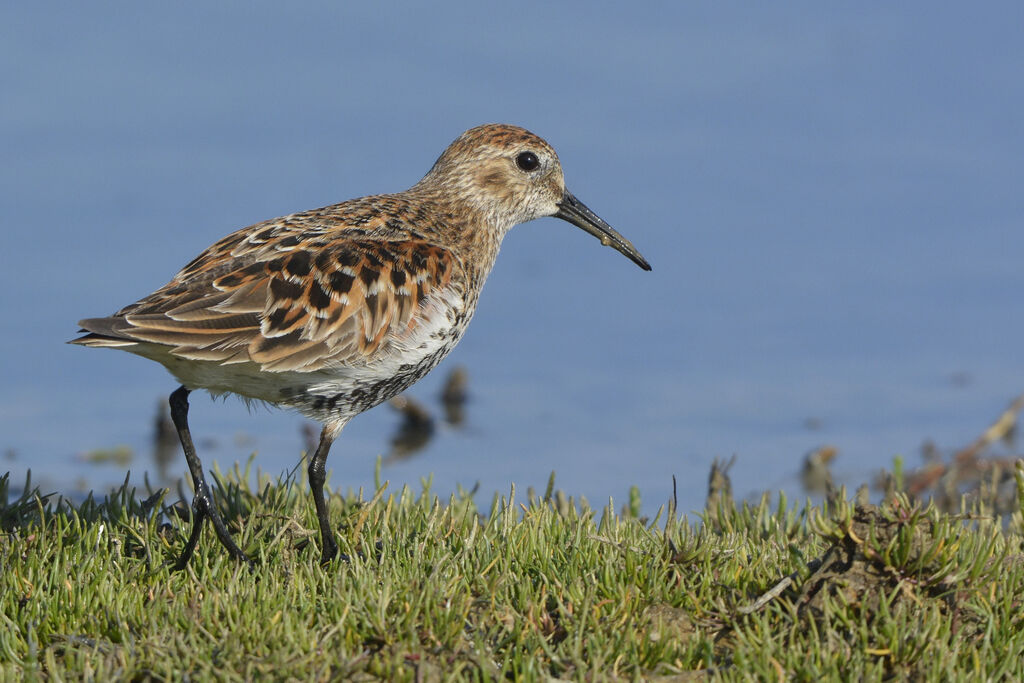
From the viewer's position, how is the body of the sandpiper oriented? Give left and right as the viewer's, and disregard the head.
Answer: facing to the right of the viewer
